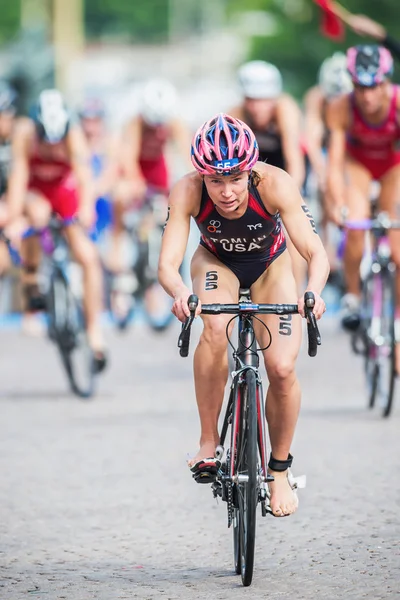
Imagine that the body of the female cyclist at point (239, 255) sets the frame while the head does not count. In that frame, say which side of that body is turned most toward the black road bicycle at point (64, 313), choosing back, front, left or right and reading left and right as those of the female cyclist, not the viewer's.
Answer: back

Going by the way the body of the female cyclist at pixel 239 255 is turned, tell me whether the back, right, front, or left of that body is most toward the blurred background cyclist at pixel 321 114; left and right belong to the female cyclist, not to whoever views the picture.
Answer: back

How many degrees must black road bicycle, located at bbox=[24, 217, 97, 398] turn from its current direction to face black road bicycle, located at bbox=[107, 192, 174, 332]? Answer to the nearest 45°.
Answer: approximately 180°

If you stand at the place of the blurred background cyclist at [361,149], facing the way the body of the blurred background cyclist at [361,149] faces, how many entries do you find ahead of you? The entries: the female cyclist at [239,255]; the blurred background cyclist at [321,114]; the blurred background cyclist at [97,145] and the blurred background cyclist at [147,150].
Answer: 1

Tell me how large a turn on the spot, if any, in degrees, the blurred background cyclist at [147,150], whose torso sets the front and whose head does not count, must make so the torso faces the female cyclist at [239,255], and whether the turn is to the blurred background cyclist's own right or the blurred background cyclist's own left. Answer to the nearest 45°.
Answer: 0° — they already face them

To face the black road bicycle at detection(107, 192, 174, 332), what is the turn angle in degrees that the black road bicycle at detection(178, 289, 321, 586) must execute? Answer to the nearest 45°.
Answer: approximately 180°

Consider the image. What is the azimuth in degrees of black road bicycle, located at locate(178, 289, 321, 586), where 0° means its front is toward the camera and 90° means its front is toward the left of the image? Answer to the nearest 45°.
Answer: approximately 0°

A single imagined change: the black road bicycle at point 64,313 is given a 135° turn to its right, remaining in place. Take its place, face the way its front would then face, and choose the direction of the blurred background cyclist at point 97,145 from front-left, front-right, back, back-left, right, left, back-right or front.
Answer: front-right

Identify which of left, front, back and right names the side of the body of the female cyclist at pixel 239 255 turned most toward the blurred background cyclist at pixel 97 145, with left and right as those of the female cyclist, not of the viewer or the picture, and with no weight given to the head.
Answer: back
